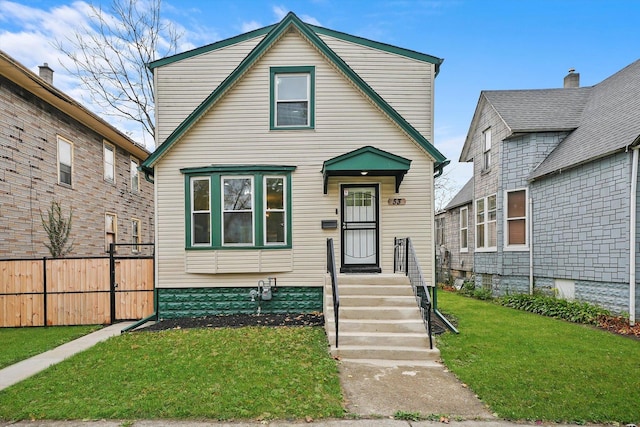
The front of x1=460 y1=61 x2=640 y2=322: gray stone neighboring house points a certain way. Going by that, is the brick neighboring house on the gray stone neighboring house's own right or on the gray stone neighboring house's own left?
on the gray stone neighboring house's own right

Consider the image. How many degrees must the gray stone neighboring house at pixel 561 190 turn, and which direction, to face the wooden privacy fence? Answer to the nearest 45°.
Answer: approximately 90° to its right

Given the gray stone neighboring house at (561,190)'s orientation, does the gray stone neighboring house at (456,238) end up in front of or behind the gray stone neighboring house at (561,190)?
behind

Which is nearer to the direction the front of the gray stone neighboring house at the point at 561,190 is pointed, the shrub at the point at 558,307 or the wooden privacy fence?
the shrub

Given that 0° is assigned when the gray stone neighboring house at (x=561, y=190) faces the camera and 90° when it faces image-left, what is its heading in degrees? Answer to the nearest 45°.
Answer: approximately 315°

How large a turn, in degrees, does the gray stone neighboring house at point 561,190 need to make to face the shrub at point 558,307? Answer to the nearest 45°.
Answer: approximately 45° to its right

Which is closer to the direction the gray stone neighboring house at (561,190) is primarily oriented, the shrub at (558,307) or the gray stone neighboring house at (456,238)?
the shrub

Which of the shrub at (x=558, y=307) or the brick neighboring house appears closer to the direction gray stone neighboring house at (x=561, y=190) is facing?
the shrub
